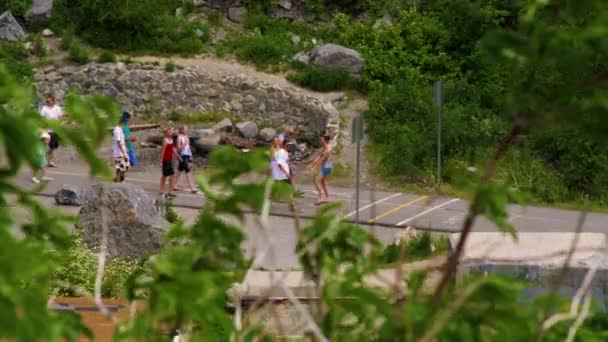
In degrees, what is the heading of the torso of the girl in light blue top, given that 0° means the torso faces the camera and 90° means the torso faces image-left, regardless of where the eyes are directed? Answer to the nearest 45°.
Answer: approximately 90°

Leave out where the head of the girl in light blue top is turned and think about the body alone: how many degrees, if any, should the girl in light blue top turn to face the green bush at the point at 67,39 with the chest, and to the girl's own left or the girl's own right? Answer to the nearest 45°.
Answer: approximately 45° to the girl's own right

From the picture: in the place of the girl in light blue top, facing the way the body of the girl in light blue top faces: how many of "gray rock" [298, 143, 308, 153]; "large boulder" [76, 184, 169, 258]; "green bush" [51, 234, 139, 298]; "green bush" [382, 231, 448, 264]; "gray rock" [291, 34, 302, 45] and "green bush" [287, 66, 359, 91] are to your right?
3

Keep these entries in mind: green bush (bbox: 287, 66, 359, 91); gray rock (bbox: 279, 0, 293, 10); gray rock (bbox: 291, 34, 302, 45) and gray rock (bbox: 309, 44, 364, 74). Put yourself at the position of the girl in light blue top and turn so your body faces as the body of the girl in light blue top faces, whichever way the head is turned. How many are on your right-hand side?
4

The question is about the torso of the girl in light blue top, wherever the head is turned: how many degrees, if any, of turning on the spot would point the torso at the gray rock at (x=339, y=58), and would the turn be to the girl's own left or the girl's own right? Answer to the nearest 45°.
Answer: approximately 90° to the girl's own right

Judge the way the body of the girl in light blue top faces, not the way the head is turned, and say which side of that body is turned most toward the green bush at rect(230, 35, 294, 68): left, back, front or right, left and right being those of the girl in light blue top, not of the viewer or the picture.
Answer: right

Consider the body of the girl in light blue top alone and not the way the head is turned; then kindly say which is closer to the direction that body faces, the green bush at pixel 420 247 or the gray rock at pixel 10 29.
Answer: the gray rock
